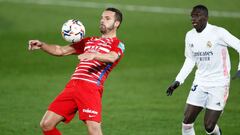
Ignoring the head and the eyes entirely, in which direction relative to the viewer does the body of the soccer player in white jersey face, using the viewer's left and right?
facing the viewer and to the left of the viewer

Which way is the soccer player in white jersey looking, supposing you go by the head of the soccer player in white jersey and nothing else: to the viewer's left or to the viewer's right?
to the viewer's left

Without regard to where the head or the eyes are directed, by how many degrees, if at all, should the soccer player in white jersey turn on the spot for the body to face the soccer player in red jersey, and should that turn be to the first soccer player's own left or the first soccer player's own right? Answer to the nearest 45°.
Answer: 0° — they already face them

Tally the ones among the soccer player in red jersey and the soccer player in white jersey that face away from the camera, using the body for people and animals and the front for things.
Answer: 0
